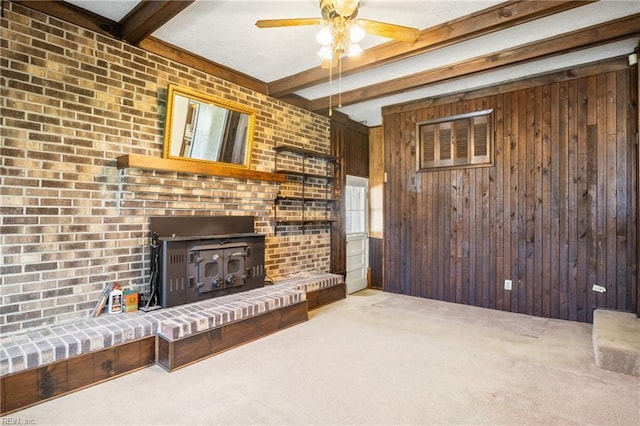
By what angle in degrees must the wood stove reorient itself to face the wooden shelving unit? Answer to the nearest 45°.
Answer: approximately 90° to its left

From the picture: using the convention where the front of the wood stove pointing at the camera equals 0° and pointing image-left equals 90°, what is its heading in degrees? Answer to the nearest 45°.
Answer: approximately 315°

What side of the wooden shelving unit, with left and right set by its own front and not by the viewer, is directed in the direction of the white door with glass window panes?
left

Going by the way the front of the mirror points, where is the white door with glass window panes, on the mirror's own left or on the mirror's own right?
on the mirror's own left

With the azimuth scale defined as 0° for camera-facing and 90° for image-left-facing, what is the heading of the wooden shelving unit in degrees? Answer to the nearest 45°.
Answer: approximately 315°

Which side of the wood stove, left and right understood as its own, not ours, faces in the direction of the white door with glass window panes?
left

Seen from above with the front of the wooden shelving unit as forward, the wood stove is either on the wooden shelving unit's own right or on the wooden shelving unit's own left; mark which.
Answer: on the wooden shelving unit's own right

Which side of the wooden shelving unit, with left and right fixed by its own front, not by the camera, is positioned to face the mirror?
right
